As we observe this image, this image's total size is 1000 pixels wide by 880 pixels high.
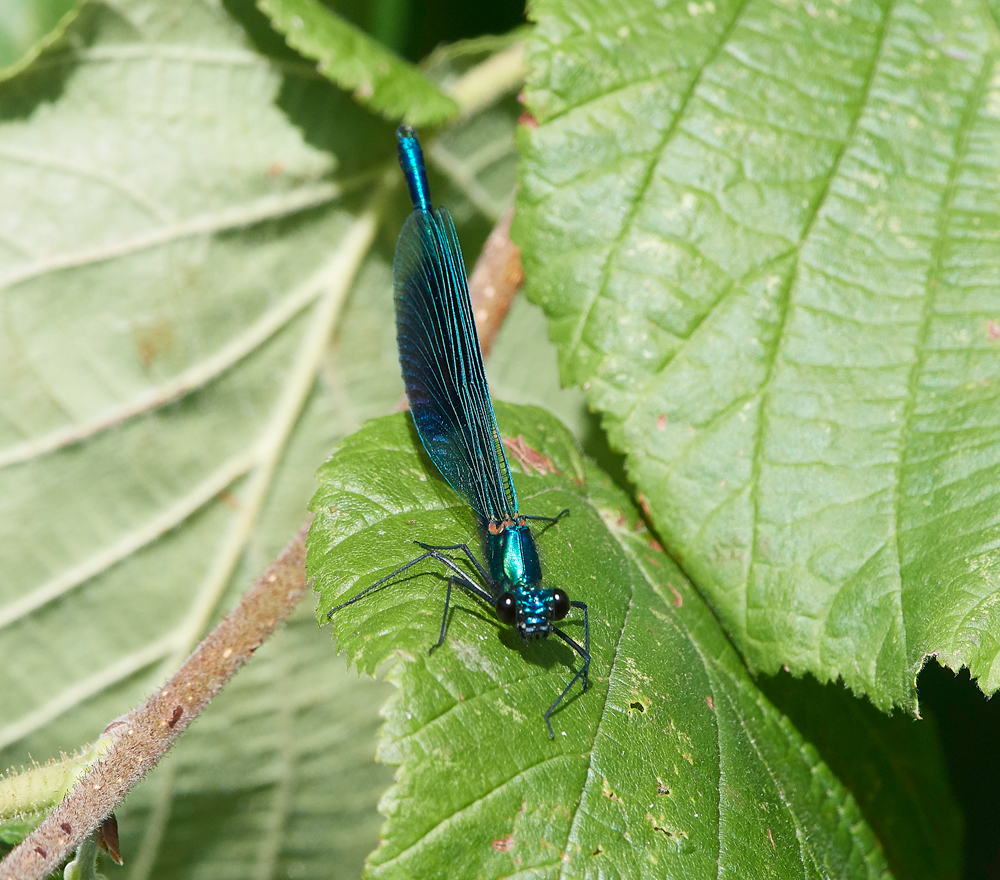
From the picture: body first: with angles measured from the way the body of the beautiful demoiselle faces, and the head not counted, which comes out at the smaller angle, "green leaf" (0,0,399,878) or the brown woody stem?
the brown woody stem

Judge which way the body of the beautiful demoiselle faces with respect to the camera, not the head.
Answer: toward the camera
